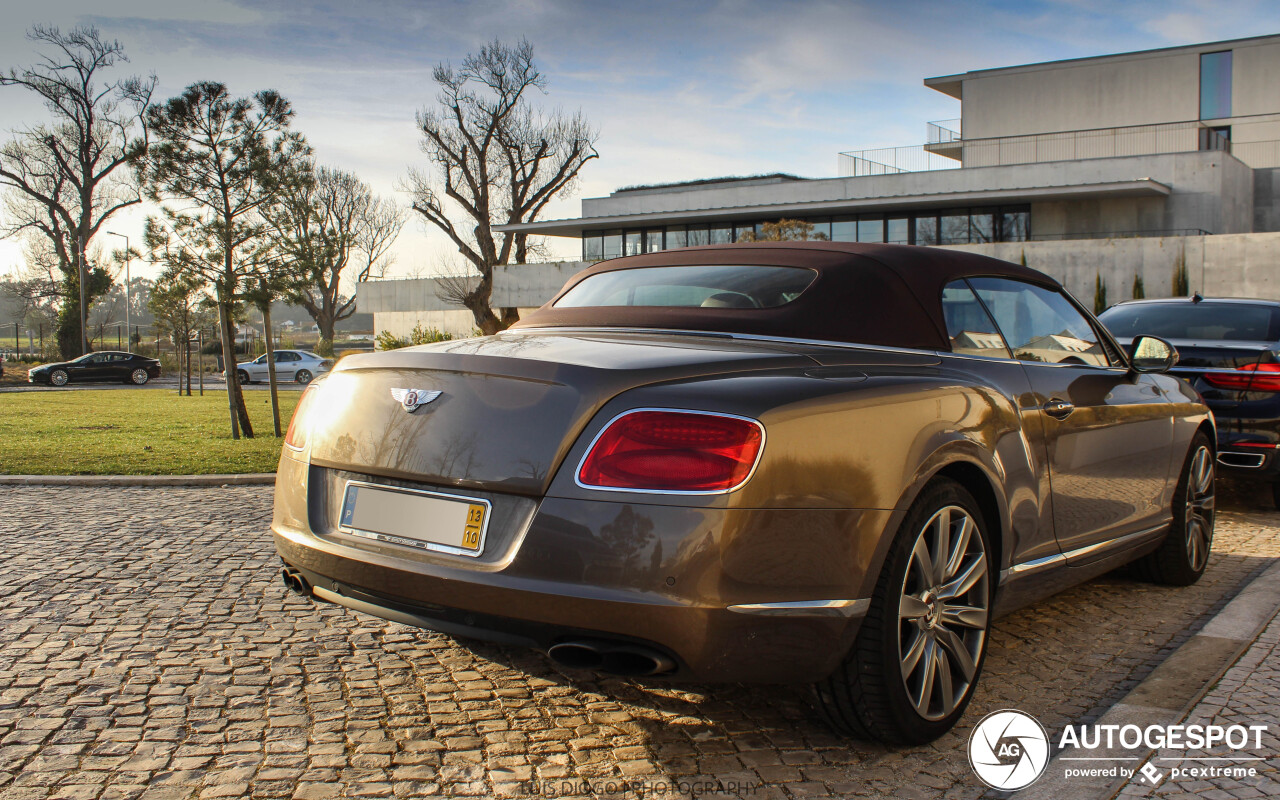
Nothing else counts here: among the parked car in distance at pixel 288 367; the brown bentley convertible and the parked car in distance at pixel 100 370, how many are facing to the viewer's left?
2

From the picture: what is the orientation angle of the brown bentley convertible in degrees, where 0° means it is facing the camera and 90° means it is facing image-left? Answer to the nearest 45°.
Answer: approximately 225°

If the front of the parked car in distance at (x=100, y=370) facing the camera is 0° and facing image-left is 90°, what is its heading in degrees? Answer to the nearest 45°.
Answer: approximately 90°

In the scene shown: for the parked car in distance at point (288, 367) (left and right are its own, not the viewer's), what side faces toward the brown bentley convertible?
left

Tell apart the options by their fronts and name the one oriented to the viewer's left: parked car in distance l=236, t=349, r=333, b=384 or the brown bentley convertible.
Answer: the parked car in distance

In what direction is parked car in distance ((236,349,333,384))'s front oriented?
to the viewer's left

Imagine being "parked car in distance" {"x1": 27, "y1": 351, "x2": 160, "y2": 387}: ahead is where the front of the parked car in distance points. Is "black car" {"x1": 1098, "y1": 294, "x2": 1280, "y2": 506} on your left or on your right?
on your left

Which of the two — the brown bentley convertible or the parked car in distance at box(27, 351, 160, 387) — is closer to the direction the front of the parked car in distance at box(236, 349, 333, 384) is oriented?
the parked car in distance

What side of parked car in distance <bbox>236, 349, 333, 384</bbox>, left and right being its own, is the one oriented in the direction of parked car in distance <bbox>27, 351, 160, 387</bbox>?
front

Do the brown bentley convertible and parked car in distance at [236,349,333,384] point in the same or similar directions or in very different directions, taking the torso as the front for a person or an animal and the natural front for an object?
very different directions

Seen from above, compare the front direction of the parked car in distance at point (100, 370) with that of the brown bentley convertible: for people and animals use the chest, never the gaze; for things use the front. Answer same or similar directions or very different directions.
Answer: very different directions

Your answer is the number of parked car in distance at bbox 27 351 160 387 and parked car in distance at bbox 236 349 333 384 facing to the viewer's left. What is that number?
2
